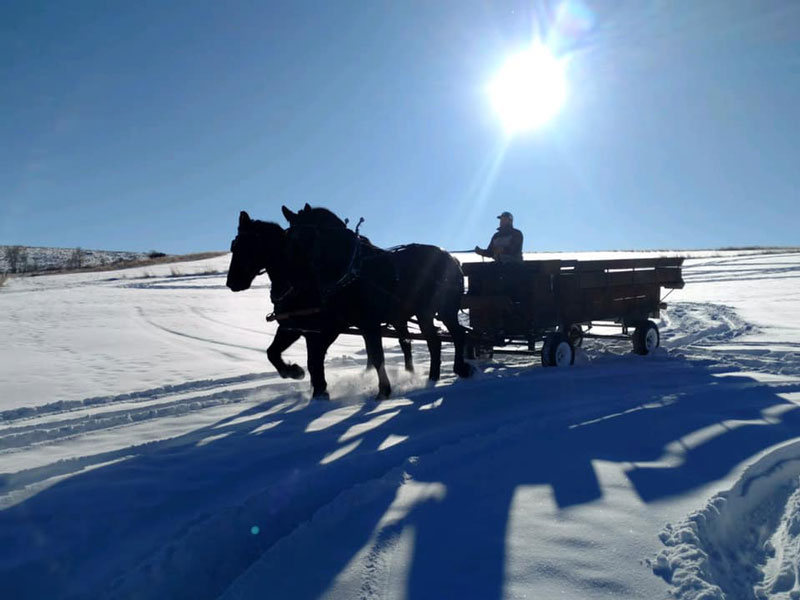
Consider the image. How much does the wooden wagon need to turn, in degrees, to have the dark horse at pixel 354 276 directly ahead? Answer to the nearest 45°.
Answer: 0° — it already faces it

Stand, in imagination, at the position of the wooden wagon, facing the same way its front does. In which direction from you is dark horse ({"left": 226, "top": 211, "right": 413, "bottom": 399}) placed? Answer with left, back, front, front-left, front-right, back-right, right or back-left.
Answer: front

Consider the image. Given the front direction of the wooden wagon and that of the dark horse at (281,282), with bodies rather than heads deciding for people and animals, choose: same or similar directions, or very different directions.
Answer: same or similar directions

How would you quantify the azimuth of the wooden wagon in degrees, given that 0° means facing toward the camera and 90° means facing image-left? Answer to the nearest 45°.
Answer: approximately 45°

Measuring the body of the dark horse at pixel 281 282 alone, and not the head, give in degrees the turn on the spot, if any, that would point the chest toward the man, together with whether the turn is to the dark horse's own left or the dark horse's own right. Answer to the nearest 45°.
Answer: approximately 135° to the dark horse's own right

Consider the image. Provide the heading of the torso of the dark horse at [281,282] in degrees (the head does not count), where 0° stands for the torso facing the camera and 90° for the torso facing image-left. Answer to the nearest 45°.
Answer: approximately 90°

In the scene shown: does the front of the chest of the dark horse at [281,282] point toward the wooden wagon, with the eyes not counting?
no

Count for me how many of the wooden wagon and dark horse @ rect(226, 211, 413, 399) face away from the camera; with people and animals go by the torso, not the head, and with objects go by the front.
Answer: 0
